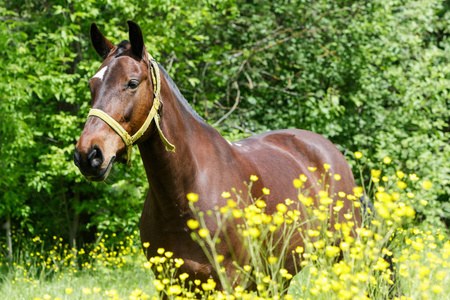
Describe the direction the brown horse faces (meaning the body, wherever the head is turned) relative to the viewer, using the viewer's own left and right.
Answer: facing the viewer and to the left of the viewer
